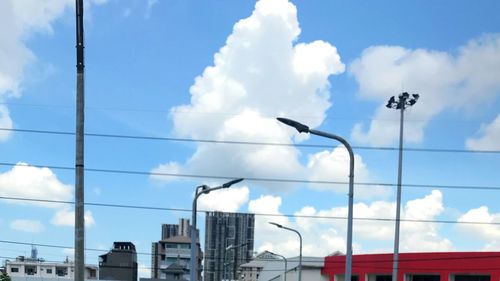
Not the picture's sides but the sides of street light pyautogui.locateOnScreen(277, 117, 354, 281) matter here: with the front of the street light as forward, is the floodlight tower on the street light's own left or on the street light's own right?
on the street light's own right

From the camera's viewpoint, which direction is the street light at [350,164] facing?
to the viewer's left

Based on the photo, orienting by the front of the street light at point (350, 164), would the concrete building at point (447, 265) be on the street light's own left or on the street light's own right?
on the street light's own right

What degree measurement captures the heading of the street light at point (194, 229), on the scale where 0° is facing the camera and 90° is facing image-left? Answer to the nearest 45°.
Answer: approximately 270°

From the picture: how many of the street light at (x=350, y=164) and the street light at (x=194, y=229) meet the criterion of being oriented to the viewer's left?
1

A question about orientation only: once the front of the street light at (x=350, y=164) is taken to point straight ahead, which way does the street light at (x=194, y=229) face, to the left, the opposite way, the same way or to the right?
the opposite way
